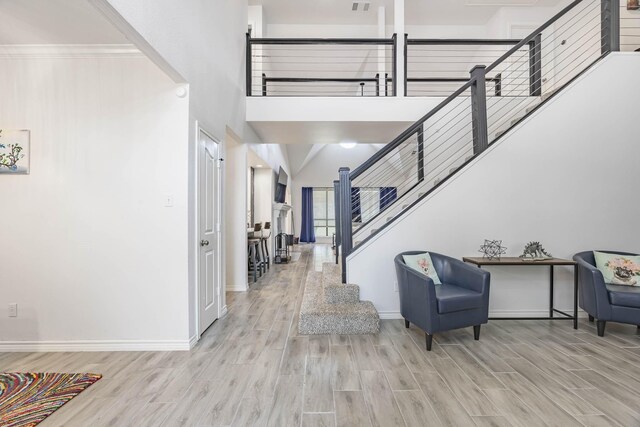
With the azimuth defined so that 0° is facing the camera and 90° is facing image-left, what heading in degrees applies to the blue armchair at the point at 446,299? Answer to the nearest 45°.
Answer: approximately 315°

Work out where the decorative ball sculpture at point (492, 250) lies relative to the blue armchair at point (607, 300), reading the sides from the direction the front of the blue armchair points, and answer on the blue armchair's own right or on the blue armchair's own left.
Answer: on the blue armchair's own right

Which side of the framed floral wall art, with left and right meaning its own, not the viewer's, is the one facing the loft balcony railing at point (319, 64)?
left

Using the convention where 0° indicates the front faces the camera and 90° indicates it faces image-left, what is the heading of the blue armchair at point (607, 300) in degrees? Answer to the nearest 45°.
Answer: approximately 315°

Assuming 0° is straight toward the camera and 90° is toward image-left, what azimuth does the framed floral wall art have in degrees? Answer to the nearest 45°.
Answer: approximately 0°

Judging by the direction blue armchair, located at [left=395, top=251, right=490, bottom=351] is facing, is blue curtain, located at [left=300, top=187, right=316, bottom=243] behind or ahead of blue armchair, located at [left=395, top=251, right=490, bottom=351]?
behind

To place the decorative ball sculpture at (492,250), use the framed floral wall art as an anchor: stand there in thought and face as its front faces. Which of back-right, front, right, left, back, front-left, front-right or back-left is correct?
front-left

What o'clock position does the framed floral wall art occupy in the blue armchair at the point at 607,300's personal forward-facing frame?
The framed floral wall art is roughly at 3 o'clock from the blue armchair.

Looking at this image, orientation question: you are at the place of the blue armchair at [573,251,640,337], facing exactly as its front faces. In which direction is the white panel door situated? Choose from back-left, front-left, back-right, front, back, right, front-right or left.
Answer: right
